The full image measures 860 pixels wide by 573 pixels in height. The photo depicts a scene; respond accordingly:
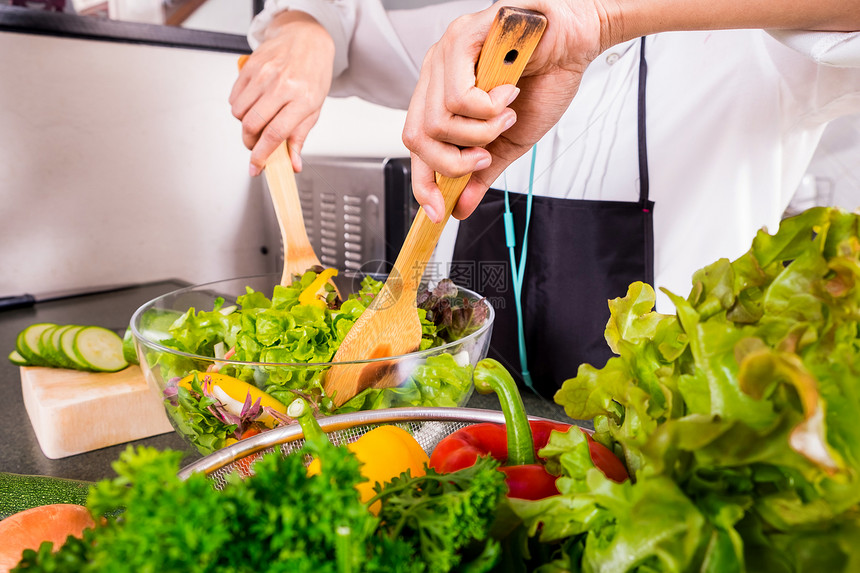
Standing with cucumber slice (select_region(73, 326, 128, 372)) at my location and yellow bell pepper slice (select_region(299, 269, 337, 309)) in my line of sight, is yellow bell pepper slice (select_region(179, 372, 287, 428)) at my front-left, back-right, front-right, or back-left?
front-right

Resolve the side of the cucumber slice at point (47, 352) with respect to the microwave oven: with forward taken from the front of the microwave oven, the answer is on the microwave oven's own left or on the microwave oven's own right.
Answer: on the microwave oven's own right

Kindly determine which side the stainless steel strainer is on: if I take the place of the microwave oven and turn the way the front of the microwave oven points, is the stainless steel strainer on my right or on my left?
on my right

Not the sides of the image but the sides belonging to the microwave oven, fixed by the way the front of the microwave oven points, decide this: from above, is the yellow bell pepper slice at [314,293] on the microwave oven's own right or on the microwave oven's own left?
on the microwave oven's own right

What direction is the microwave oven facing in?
to the viewer's right

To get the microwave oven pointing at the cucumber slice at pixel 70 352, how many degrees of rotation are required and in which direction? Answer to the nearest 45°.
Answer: approximately 135° to its right

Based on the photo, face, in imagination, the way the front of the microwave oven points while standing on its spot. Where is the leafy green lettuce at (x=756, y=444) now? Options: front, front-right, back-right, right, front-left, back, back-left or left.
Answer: right

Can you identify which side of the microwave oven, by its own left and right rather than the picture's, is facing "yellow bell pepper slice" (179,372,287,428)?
right
